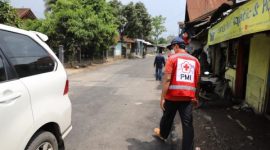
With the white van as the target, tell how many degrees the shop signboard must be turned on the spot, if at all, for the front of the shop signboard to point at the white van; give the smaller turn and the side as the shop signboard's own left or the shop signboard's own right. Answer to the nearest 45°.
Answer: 0° — it already faces it

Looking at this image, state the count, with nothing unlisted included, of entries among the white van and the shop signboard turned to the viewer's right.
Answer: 0

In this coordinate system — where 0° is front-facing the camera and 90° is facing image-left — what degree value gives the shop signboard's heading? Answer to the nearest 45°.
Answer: approximately 45°
